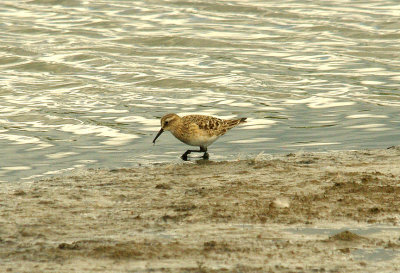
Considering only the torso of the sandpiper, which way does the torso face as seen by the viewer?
to the viewer's left
